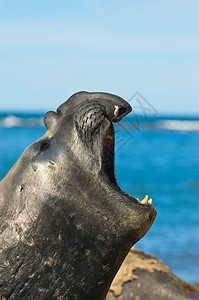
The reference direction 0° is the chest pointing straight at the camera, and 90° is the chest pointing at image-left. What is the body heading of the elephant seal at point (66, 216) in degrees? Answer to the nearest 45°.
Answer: approximately 270°
